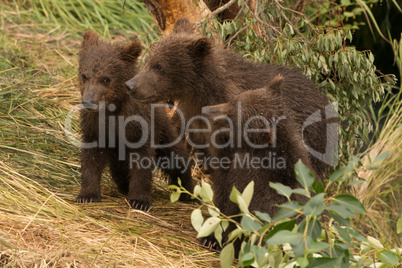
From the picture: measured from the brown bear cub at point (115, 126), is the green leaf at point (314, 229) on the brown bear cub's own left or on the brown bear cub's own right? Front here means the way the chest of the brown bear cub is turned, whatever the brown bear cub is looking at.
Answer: on the brown bear cub's own left

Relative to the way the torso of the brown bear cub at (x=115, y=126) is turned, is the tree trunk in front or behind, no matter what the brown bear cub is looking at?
behind

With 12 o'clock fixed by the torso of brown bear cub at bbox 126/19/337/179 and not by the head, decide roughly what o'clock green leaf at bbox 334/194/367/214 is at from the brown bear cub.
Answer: The green leaf is roughly at 8 o'clock from the brown bear cub.

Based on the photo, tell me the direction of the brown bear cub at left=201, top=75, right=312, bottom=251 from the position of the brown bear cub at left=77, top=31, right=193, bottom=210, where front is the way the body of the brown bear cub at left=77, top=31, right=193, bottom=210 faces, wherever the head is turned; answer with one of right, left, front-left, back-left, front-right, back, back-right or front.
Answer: left

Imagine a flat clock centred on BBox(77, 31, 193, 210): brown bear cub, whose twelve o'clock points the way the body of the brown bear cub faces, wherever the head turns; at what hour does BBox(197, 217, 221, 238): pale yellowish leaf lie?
The pale yellowish leaf is roughly at 10 o'clock from the brown bear cub.

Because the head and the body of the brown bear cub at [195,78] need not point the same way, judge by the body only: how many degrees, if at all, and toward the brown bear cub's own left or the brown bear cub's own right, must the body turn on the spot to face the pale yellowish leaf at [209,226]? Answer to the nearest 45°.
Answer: approximately 90° to the brown bear cub's own left

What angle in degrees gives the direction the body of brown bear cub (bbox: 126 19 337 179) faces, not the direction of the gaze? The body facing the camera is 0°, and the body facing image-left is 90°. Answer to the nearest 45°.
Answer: approximately 90°

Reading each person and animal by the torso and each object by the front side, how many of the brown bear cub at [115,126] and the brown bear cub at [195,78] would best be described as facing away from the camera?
0

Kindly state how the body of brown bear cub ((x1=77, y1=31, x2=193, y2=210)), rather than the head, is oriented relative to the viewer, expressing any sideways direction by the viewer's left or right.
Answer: facing the viewer and to the left of the viewer

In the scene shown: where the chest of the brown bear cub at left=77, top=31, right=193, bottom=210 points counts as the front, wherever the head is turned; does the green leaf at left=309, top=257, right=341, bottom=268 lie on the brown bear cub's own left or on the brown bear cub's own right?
on the brown bear cub's own left

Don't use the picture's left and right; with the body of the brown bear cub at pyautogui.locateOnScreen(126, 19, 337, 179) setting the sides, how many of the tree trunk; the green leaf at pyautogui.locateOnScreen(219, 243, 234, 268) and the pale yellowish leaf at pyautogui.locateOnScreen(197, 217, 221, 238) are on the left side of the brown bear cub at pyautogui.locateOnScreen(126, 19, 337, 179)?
2

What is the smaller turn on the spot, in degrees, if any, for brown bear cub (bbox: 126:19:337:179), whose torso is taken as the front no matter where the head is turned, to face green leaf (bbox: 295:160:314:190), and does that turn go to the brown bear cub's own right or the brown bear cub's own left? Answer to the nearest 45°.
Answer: approximately 90° to the brown bear cub's own left

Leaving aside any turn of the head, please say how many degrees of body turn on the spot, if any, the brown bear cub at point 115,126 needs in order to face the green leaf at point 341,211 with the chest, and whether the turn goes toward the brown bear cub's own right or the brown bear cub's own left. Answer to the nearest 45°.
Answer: approximately 90° to the brown bear cub's own left
